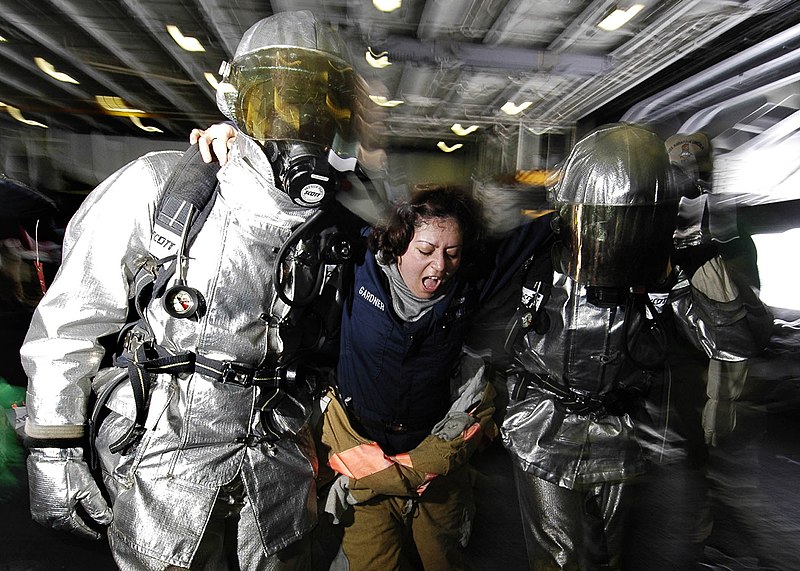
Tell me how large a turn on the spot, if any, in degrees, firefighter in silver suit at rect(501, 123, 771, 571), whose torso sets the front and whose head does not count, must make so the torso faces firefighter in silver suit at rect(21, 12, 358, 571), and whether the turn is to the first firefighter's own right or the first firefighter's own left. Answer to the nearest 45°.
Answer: approximately 45° to the first firefighter's own right

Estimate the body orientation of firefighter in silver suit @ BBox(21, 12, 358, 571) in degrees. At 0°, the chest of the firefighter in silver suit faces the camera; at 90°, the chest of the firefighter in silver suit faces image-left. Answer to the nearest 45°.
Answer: approximately 315°

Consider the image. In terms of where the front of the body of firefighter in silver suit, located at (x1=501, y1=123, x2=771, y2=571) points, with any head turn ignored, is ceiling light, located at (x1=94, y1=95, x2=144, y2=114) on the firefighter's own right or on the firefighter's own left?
on the firefighter's own right

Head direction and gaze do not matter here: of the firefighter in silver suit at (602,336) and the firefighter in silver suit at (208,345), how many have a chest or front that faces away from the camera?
0
